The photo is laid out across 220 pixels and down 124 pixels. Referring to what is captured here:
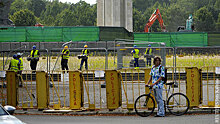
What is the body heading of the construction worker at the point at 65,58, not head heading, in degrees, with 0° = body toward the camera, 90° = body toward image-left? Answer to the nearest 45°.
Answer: approximately 315°

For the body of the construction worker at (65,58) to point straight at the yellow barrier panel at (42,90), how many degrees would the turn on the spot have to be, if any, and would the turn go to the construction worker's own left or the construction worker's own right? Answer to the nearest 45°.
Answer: approximately 45° to the construction worker's own right

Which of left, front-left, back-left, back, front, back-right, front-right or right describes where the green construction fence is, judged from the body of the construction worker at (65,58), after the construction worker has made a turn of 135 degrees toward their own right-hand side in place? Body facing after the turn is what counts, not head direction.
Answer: right

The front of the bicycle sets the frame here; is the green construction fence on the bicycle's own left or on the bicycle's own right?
on the bicycle's own right

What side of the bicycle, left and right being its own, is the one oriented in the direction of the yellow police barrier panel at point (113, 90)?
front

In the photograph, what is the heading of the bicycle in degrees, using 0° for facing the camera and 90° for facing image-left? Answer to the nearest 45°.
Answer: approximately 90°

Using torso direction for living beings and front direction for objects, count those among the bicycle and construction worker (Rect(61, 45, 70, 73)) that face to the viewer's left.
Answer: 1

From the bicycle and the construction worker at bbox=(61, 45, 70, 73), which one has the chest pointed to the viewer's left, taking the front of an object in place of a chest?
the bicycle

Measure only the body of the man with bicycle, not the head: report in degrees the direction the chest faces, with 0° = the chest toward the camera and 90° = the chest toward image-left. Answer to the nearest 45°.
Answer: approximately 45°
